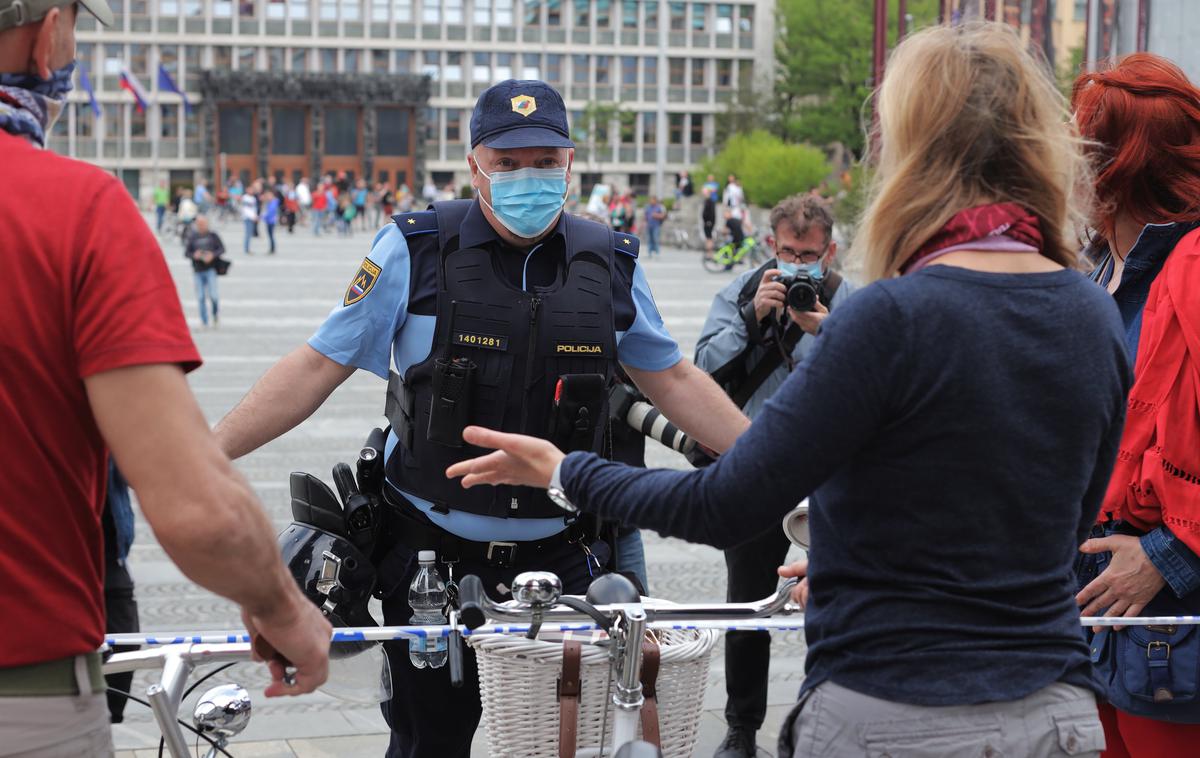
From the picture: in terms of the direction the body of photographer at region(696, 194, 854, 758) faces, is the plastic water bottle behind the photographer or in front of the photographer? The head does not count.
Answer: in front

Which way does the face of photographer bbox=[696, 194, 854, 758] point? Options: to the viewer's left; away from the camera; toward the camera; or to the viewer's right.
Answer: toward the camera

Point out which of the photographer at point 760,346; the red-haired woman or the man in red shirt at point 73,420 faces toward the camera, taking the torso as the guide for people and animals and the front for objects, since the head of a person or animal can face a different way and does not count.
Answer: the photographer

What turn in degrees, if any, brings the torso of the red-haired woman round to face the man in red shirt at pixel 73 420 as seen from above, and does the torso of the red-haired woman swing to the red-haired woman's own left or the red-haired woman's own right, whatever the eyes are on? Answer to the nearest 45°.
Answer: approximately 45° to the red-haired woman's own left

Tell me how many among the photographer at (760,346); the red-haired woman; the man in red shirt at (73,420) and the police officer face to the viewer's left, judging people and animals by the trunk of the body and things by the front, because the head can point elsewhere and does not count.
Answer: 1

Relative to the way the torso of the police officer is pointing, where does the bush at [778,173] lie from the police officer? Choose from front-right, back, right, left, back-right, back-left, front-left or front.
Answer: back

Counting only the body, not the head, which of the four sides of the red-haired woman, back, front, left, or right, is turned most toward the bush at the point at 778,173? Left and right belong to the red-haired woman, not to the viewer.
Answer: right

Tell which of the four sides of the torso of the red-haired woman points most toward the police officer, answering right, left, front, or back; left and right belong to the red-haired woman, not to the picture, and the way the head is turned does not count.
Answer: front

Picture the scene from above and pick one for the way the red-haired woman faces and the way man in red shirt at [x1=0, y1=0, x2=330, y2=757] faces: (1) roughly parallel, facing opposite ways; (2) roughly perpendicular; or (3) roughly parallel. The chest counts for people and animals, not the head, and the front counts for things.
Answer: roughly perpendicular

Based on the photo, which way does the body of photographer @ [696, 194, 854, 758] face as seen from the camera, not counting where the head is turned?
toward the camera

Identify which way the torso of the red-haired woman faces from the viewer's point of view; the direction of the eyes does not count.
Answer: to the viewer's left

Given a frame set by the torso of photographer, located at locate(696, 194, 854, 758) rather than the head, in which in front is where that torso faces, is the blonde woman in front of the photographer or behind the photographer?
in front

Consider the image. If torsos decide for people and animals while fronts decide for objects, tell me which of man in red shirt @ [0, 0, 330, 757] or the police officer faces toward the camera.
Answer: the police officer

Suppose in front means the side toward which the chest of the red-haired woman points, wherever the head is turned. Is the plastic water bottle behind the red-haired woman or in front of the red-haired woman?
in front
